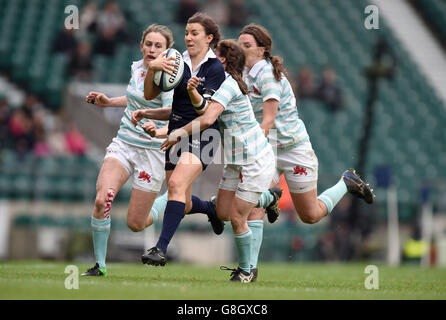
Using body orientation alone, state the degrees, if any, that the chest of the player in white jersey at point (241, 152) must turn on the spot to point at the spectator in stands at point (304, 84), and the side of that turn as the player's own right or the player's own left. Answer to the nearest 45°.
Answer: approximately 90° to the player's own right

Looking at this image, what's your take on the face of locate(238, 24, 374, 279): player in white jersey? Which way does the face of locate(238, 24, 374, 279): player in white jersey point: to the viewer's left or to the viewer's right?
to the viewer's left

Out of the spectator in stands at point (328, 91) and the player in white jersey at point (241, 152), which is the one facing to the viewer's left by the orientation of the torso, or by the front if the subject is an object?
the player in white jersey

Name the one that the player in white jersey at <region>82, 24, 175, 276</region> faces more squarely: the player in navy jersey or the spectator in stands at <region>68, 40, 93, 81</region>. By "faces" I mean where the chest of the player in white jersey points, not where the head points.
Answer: the player in navy jersey

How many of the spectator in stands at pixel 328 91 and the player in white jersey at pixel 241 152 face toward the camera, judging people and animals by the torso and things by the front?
1

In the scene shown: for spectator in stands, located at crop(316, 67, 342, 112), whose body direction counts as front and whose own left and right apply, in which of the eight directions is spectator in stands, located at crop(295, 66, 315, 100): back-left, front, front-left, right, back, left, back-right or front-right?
front-right

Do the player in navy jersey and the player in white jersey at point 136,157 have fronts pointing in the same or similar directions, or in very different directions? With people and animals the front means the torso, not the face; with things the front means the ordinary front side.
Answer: same or similar directions

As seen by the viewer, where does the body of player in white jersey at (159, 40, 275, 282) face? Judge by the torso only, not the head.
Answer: to the viewer's left

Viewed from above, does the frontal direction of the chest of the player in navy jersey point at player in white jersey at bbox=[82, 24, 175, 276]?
no

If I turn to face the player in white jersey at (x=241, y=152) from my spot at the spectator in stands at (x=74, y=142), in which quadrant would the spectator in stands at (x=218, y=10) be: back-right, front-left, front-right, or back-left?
back-left

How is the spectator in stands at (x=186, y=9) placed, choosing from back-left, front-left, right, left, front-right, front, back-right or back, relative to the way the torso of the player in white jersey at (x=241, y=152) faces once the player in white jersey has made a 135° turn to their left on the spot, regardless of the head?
back-left

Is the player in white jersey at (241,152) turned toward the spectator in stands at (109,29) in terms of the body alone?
no

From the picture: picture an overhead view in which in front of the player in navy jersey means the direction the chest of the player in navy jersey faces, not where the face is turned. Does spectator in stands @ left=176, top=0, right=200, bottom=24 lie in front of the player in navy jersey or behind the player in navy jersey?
behind

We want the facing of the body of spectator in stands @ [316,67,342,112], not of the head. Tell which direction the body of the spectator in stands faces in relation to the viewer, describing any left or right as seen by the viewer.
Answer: facing the viewer

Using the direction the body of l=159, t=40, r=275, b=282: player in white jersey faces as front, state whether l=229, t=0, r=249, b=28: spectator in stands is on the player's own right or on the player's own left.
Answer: on the player's own right

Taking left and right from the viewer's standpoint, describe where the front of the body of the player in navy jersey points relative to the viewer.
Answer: facing the viewer and to the left of the viewer
